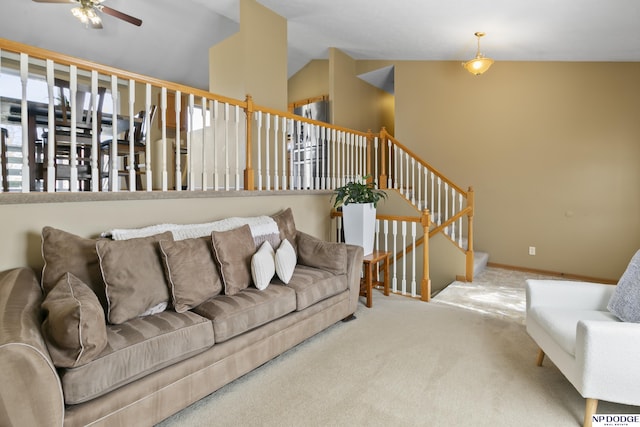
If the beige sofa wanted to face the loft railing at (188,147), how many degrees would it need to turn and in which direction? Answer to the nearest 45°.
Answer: approximately 135° to its left

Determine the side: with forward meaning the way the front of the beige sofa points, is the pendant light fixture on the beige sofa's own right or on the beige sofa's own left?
on the beige sofa's own left

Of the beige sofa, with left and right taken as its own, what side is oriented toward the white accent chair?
front

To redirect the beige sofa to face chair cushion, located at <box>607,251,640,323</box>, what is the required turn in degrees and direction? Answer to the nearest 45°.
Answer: approximately 45° to its left

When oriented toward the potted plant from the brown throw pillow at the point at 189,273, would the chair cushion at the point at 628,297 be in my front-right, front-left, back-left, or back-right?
front-right

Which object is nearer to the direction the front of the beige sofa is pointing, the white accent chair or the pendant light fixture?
the white accent chair

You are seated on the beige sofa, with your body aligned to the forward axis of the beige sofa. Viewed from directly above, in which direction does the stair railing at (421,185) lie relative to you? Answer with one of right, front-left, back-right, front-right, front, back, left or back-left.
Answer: left

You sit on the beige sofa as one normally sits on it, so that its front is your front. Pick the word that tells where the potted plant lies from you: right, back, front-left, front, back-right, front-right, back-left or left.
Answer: left

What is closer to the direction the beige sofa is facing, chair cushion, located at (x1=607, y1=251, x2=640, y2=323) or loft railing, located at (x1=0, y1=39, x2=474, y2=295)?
the chair cushion

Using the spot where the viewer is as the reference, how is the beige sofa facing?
facing the viewer and to the right of the viewer
